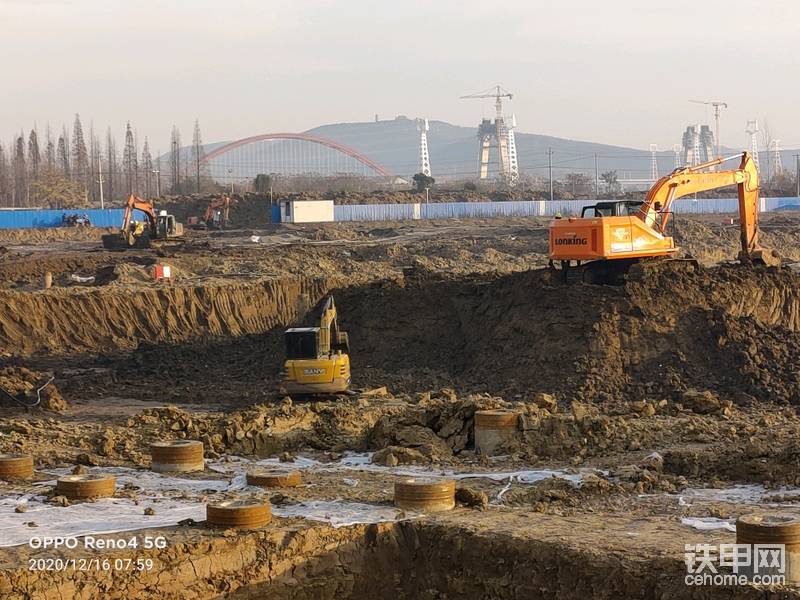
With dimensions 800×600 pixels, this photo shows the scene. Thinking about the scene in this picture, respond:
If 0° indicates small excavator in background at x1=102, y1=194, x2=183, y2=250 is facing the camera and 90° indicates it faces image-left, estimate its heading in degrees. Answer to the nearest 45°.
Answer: approximately 45°

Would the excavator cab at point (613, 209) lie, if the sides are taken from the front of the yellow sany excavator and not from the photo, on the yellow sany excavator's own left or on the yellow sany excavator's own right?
on the yellow sany excavator's own right

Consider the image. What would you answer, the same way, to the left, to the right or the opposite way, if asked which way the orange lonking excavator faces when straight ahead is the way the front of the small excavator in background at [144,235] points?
the opposite way

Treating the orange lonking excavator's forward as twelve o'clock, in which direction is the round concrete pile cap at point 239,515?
The round concrete pile cap is roughly at 5 o'clock from the orange lonking excavator.

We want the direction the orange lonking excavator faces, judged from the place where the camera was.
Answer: facing away from the viewer and to the right of the viewer

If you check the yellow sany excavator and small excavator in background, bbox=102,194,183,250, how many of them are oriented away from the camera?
1

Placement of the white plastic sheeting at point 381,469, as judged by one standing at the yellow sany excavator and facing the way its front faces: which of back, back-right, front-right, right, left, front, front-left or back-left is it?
back

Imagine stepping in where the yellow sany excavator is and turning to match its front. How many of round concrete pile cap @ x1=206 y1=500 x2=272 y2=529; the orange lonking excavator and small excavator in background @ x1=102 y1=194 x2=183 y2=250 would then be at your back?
1

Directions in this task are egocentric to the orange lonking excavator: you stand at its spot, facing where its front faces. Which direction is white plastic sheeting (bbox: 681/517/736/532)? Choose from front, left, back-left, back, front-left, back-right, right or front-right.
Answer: back-right

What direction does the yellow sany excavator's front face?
away from the camera

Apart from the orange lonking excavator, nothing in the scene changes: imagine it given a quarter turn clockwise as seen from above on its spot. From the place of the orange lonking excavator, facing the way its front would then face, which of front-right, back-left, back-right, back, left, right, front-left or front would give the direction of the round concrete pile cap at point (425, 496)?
front-right

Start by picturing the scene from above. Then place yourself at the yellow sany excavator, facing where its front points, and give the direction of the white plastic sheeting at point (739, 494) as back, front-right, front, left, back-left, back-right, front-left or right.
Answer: back-right
